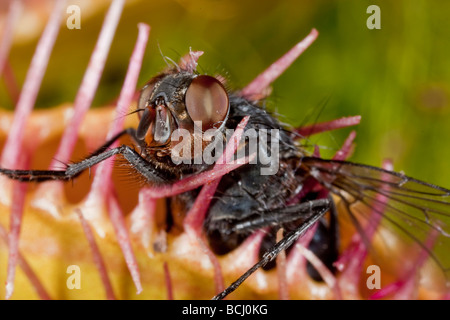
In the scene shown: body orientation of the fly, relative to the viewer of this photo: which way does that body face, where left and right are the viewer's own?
facing the viewer and to the left of the viewer
